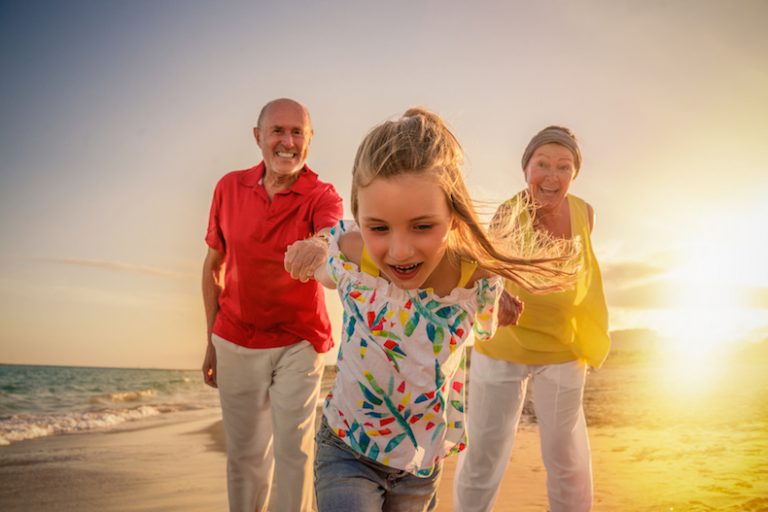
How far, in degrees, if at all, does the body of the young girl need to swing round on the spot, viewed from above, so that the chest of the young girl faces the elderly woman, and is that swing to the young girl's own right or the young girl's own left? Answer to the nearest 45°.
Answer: approximately 135° to the young girl's own left

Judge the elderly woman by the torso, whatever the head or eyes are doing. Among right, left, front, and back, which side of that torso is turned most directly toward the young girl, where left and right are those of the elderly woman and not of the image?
front

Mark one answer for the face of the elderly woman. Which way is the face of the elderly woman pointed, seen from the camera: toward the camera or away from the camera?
toward the camera

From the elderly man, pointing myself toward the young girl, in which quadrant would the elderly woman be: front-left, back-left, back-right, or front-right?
front-left

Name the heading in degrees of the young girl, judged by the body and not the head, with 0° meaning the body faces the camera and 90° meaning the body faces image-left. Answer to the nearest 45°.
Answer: approximately 0°

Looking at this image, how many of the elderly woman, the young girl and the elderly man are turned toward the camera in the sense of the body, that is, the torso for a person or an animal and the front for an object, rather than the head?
3

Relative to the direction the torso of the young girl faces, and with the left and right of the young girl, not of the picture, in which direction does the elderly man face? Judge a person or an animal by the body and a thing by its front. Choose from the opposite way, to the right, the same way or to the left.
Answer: the same way

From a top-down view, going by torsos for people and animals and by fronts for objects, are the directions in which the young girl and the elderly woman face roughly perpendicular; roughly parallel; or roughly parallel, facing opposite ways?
roughly parallel

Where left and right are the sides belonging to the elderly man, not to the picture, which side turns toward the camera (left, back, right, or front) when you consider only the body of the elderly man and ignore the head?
front

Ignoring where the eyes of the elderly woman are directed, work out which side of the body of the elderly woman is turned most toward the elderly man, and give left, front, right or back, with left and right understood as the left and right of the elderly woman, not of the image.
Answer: right

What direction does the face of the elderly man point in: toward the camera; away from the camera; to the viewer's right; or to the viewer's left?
toward the camera

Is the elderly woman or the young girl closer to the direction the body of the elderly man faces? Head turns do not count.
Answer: the young girl

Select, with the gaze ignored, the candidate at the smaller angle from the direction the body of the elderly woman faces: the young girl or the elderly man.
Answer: the young girl

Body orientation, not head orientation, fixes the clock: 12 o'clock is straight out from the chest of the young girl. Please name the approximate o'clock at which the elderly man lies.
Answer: The elderly man is roughly at 5 o'clock from the young girl.

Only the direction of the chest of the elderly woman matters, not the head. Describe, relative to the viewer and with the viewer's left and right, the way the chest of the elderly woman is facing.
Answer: facing the viewer
